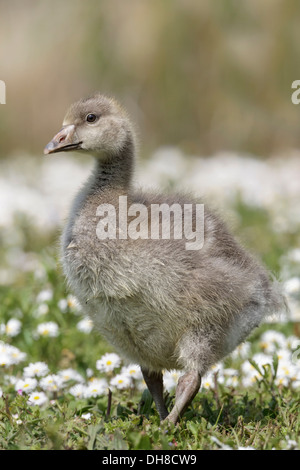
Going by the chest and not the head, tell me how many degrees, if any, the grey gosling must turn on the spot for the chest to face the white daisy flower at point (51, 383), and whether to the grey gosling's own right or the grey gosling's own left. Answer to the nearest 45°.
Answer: approximately 45° to the grey gosling's own right

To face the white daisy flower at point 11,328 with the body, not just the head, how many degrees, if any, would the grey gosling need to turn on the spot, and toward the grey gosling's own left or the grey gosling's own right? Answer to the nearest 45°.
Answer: approximately 45° to the grey gosling's own right

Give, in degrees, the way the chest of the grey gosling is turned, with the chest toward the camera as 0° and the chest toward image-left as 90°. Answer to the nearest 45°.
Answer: approximately 90°
